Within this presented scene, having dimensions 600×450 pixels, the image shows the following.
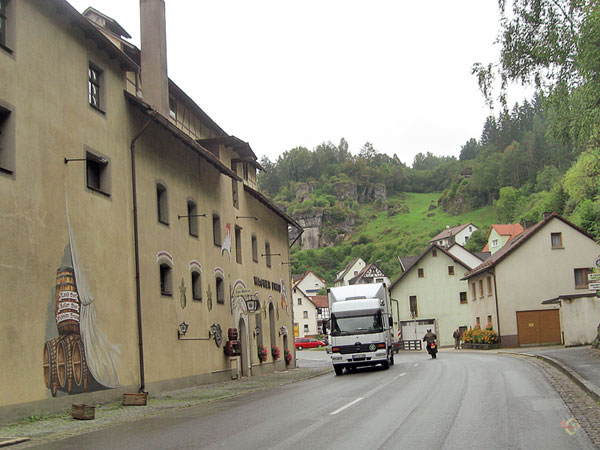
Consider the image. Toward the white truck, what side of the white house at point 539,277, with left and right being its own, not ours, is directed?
front

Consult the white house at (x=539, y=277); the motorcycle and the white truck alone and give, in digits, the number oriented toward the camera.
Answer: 2

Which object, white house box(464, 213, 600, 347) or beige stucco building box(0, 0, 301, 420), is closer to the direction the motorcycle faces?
the white house

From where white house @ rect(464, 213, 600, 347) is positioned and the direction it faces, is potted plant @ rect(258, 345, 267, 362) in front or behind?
in front

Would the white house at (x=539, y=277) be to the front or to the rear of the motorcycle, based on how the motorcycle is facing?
to the front

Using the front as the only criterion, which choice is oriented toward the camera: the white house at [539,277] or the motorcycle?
the white house

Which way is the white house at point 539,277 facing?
toward the camera

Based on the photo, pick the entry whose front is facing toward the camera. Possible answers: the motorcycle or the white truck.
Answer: the white truck

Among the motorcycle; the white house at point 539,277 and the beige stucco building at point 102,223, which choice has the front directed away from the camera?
the motorcycle

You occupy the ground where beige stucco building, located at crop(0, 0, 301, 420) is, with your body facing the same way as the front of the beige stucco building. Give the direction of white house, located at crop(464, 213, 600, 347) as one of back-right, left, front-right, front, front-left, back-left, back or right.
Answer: left

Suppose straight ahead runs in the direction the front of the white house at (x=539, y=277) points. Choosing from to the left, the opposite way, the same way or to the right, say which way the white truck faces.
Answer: the same way

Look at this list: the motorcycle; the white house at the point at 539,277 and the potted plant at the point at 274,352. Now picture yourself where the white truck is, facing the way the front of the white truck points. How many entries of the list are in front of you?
0

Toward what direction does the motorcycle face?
away from the camera

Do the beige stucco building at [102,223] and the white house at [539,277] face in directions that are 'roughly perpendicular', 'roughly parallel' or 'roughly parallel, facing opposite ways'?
roughly perpendicular

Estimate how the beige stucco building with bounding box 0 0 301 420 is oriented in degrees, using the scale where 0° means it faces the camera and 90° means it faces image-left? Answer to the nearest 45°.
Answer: approximately 315°
